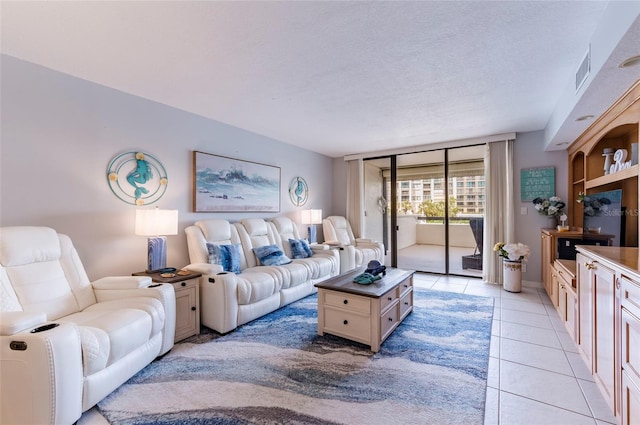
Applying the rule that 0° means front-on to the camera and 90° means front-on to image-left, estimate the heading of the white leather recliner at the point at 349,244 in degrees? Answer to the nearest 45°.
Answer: approximately 315°

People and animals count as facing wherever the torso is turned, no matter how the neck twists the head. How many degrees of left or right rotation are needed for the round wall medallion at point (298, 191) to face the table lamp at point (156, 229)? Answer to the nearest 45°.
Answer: approximately 90° to its right

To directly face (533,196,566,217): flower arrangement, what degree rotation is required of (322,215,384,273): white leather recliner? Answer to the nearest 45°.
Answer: approximately 45° to its left

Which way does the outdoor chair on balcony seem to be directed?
to the viewer's left

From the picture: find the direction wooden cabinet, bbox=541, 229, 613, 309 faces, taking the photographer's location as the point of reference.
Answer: facing to the left of the viewer

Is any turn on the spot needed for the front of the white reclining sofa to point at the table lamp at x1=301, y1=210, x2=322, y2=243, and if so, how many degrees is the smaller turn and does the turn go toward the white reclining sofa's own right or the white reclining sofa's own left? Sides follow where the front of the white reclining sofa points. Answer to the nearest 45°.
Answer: approximately 90° to the white reclining sofa's own left

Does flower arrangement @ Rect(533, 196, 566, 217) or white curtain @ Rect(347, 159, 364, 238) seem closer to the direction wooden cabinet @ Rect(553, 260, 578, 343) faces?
the white curtain

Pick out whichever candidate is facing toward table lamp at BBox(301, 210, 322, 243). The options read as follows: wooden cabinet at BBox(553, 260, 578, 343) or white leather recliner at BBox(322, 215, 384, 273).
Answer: the wooden cabinet
